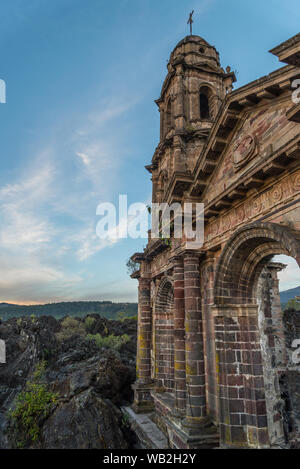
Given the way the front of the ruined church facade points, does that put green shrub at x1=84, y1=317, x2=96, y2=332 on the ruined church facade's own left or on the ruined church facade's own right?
on the ruined church facade's own right

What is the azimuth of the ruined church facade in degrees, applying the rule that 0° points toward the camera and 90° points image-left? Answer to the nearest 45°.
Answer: approximately 45°

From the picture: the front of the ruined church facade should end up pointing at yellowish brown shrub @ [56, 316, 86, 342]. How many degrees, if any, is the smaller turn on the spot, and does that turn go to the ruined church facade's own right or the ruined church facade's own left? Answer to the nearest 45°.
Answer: approximately 90° to the ruined church facade's own right

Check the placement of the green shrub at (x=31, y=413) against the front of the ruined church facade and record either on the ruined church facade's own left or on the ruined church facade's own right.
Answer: on the ruined church facade's own right
